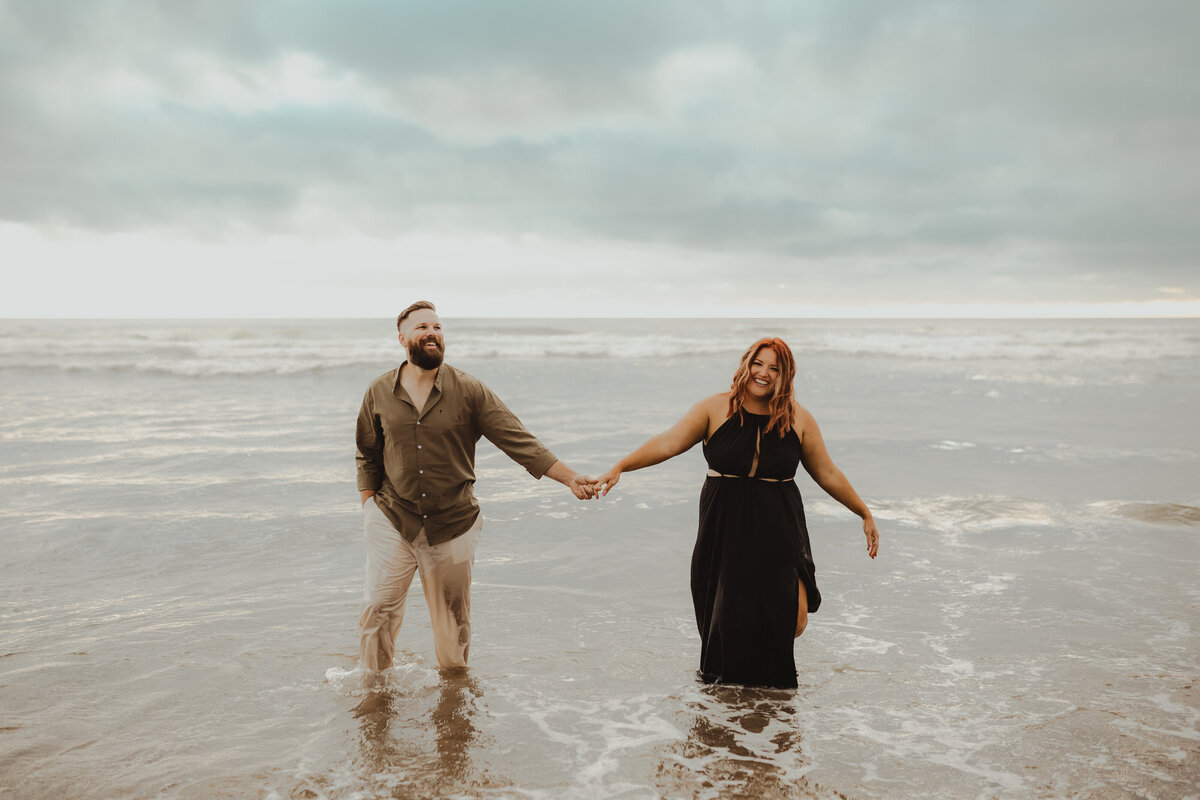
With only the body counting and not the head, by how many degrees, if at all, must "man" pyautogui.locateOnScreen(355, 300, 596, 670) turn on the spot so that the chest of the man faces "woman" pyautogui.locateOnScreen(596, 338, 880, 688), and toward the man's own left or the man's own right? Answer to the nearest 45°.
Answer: approximately 90° to the man's own left

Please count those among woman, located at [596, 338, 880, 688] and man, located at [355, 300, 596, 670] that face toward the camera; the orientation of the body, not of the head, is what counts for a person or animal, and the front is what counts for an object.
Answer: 2

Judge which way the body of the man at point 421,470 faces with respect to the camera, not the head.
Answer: toward the camera

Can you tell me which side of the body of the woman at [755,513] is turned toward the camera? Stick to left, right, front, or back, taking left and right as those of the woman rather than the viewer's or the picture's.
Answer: front

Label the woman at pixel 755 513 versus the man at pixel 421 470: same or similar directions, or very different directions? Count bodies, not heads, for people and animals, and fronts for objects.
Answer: same or similar directions

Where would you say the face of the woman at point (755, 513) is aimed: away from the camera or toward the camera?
toward the camera

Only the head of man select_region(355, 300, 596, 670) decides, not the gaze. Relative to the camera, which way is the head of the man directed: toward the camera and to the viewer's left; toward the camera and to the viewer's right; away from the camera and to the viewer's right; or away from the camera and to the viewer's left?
toward the camera and to the viewer's right

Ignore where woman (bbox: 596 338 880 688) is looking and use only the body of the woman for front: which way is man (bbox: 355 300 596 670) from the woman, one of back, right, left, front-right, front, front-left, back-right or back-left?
right
